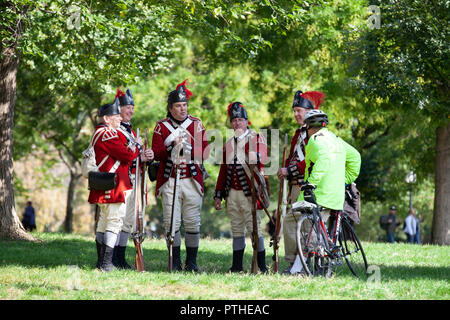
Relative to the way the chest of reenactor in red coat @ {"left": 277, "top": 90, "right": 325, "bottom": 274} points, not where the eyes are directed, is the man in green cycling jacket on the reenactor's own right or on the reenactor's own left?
on the reenactor's own left

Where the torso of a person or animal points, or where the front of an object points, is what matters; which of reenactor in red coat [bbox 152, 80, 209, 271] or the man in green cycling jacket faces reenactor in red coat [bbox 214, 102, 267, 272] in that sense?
the man in green cycling jacket

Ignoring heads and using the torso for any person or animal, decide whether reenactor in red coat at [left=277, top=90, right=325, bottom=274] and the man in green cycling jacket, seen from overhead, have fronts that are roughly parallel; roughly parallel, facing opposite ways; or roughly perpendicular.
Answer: roughly perpendicular

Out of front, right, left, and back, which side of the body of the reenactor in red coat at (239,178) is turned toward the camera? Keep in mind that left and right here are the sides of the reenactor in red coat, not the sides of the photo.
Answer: front

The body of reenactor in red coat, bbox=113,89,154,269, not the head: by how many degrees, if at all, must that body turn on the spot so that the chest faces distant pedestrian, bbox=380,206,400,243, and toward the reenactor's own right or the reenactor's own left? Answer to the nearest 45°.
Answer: approximately 90° to the reenactor's own left

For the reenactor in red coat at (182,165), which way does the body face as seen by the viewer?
toward the camera

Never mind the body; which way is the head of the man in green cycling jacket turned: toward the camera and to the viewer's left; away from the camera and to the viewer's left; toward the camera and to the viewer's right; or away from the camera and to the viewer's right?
away from the camera and to the viewer's left

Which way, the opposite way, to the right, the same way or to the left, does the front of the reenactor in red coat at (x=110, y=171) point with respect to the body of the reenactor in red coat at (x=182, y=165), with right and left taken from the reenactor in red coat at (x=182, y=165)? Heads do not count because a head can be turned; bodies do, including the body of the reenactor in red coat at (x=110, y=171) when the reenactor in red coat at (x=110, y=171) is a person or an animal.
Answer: to the left

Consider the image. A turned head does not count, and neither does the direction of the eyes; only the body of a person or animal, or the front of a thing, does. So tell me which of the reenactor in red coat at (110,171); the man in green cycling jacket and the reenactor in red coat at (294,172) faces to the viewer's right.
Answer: the reenactor in red coat at (110,171)

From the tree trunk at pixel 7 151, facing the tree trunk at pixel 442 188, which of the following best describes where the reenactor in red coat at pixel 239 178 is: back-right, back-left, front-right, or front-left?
front-right

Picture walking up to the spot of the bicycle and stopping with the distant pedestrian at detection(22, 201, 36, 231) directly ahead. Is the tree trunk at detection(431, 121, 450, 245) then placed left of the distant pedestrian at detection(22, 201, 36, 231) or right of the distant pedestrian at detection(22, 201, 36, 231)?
right

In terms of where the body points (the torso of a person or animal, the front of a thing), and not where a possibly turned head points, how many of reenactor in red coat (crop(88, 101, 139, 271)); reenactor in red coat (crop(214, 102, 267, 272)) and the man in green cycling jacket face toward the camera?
1

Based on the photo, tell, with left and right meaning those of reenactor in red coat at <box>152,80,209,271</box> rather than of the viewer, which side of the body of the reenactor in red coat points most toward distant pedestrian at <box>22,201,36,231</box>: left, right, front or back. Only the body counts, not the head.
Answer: back

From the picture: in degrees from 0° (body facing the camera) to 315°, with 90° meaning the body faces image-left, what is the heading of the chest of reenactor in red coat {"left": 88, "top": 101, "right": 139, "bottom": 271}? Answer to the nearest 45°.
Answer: approximately 270°
